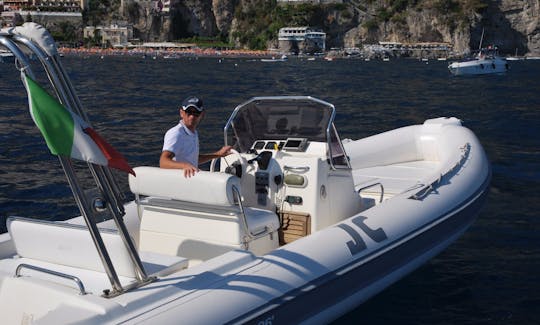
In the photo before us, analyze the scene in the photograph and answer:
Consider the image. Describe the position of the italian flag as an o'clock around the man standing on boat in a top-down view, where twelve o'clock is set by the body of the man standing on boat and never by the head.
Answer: The italian flag is roughly at 2 o'clock from the man standing on boat.

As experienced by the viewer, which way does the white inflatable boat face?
facing away from the viewer and to the right of the viewer

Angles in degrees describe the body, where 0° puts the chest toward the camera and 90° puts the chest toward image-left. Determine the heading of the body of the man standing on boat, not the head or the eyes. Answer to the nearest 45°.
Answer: approximately 315°
